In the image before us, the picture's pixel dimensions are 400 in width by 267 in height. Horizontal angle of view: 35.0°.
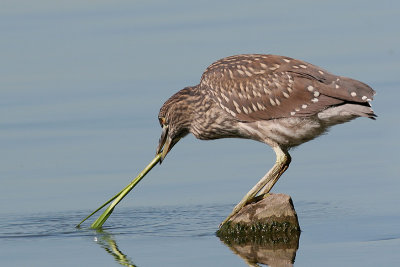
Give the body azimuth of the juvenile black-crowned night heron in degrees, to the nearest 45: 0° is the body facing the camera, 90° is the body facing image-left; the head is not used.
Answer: approximately 90°
